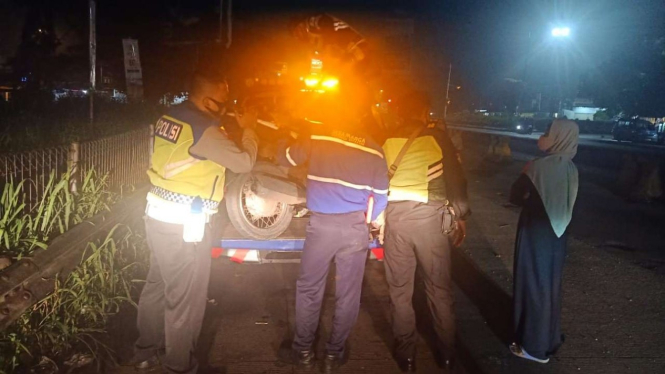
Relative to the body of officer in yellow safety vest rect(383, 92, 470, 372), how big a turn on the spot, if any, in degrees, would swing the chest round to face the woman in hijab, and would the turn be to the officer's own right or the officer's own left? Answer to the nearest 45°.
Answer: approximately 90° to the officer's own right

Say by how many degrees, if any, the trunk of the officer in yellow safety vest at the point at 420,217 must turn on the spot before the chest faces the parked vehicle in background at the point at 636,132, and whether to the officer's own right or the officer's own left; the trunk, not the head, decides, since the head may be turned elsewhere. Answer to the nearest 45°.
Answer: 0° — they already face it

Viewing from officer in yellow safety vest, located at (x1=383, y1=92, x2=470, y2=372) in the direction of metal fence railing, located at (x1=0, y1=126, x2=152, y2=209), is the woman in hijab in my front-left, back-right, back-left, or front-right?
back-right

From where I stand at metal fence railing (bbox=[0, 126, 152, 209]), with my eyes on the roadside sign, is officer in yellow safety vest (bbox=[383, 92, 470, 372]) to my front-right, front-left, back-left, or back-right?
back-right

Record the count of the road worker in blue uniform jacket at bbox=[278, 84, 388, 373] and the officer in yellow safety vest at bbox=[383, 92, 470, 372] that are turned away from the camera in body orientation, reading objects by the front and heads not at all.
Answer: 2

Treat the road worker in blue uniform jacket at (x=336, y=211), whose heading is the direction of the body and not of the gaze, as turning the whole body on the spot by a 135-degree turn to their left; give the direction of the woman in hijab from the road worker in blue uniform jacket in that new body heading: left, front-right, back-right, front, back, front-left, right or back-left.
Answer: back-left

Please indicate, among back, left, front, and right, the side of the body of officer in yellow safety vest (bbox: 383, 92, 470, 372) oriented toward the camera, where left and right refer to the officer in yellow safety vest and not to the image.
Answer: back

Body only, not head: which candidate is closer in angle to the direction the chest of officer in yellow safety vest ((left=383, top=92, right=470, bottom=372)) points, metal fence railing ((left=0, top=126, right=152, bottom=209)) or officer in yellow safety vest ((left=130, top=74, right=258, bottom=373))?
the metal fence railing

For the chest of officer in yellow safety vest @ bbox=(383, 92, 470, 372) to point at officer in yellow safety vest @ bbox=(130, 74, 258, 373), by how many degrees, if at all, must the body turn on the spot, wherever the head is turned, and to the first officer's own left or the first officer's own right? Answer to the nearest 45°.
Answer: approximately 135° to the first officer's own left

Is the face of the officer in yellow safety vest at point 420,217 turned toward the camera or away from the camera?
away from the camera

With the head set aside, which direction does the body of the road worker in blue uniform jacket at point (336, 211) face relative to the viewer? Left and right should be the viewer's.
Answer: facing away from the viewer
